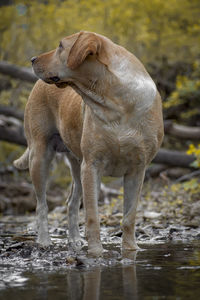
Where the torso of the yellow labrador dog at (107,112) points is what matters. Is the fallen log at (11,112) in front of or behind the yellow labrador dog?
behind

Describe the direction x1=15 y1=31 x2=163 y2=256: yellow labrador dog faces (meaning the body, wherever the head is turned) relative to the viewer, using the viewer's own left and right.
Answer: facing the viewer and to the right of the viewer

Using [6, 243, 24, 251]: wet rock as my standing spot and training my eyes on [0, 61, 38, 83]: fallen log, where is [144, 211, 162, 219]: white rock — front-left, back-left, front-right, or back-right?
front-right

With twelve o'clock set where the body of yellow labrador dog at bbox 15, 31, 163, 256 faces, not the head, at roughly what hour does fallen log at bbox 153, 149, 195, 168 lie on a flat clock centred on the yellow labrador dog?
The fallen log is roughly at 8 o'clock from the yellow labrador dog.

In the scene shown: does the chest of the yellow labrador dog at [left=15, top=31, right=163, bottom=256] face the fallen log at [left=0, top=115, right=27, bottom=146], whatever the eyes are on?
no

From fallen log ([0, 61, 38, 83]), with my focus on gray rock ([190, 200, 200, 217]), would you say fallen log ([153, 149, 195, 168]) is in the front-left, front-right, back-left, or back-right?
front-left
